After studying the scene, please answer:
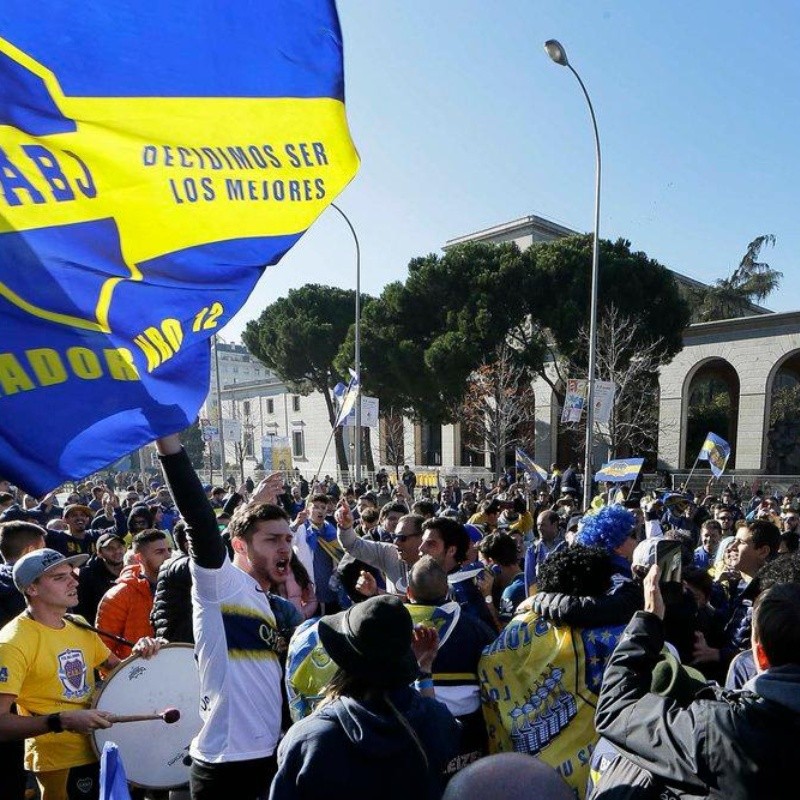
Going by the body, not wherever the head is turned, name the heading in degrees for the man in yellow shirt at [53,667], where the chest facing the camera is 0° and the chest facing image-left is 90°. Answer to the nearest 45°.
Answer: approximately 315°

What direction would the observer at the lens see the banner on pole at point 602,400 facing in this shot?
facing the viewer

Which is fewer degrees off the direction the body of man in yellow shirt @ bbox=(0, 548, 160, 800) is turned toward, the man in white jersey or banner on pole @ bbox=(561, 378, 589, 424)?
the man in white jersey

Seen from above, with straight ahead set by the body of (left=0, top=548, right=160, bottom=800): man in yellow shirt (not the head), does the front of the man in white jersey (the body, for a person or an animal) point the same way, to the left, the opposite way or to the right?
the same way

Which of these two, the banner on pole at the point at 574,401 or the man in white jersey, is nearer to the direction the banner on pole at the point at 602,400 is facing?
the man in white jersey

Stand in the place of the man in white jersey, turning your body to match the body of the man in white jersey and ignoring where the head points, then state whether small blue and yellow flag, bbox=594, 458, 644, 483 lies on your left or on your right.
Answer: on your left

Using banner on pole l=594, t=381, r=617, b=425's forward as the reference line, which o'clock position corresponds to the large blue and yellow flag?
The large blue and yellow flag is roughly at 12 o'clock from the banner on pole.

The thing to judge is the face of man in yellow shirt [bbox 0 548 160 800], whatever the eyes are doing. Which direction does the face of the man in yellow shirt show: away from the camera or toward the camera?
toward the camera

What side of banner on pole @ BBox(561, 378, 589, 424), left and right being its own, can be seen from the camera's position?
front

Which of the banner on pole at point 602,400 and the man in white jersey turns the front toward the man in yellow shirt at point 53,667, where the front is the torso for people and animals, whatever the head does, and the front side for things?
the banner on pole

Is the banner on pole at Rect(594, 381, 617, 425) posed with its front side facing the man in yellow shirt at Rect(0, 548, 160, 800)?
yes

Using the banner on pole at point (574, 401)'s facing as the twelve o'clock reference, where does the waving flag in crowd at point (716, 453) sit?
The waving flag in crowd is roughly at 9 o'clock from the banner on pole.

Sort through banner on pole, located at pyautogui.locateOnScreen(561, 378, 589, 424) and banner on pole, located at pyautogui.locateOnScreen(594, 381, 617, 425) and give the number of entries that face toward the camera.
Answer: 2

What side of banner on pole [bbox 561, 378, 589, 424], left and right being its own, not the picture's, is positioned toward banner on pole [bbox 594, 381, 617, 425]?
left
